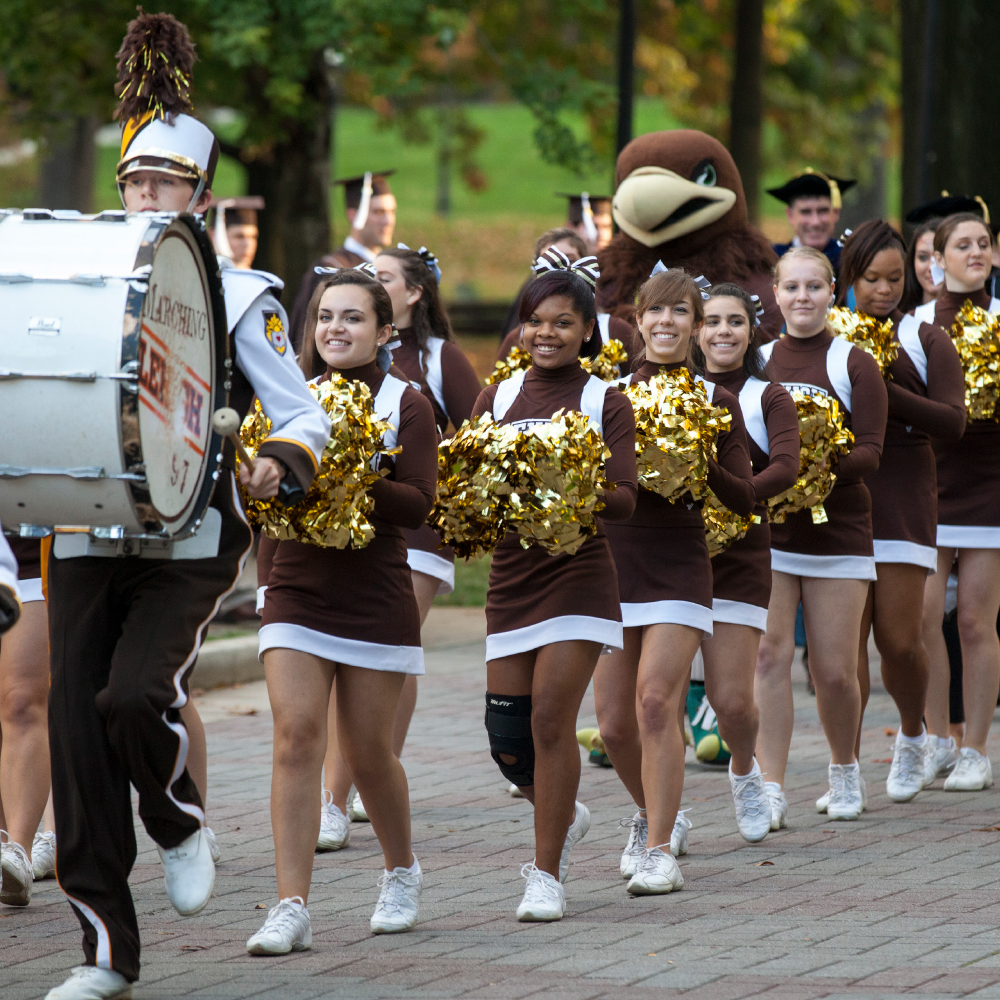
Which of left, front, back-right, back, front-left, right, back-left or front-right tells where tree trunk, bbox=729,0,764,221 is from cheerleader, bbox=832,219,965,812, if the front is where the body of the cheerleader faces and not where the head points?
back-right

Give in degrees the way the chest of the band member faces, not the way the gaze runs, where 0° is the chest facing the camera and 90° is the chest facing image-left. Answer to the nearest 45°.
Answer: approximately 45°

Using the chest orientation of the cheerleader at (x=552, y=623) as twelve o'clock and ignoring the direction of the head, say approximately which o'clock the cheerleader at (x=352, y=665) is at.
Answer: the cheerleader at (x=352, y=665) is roughly at 2 o'clock from the cheerleader at (x=552, y=623).

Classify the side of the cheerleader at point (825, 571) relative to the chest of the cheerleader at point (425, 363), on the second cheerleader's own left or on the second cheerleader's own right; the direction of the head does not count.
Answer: on the second cheerleader's own left

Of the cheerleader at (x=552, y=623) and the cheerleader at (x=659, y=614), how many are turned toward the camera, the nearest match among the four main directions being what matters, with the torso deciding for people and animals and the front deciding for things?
2

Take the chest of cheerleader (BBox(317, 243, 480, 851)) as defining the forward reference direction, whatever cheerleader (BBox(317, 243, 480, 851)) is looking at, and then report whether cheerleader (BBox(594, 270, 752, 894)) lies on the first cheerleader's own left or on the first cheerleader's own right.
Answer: on the first cheerleader's own left

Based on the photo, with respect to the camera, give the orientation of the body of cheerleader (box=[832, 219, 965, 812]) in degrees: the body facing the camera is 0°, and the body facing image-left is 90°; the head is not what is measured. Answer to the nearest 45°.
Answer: approximately 45°

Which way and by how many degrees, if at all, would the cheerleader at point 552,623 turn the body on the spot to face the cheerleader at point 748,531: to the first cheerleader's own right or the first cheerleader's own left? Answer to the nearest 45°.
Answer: approximately 135° to the first cheerleader's own left

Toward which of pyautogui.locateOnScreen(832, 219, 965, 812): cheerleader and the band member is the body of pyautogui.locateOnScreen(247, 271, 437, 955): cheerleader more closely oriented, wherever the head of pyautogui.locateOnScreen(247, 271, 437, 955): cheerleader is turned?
the band member

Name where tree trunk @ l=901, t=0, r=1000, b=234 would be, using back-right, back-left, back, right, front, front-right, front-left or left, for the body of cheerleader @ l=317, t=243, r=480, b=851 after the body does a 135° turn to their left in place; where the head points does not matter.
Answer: front-left
